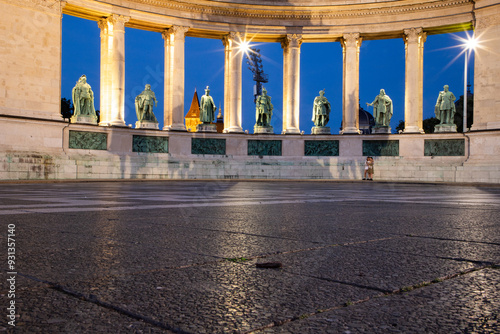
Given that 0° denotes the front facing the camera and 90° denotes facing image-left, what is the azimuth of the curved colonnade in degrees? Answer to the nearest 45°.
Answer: approximately 0°
